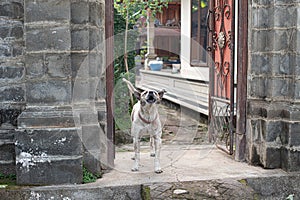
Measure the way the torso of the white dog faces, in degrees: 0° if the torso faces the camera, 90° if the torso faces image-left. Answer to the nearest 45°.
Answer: approximately 0°

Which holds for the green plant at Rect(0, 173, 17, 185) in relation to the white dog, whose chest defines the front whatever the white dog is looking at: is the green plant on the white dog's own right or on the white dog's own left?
on the white dog's own right

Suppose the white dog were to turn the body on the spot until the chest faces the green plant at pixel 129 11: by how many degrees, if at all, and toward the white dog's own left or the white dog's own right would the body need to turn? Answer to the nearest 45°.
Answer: approximately 180°

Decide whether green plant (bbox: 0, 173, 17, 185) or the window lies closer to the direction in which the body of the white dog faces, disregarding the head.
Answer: the green plant

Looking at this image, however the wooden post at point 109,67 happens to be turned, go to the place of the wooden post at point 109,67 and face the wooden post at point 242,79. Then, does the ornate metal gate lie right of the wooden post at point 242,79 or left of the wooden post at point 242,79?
left

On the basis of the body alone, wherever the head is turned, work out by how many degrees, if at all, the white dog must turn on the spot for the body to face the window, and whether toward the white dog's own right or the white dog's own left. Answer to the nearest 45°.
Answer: approximately 180°

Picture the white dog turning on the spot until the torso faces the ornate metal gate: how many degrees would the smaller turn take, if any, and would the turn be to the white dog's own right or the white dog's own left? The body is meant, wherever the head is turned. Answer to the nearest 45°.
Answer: approximately 135° to the white dog's own left

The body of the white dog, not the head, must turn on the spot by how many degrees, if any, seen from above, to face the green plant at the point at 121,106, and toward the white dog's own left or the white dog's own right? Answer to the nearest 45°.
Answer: approximately 180°

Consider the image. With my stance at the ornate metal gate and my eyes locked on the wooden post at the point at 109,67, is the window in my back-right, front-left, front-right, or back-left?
back-right
